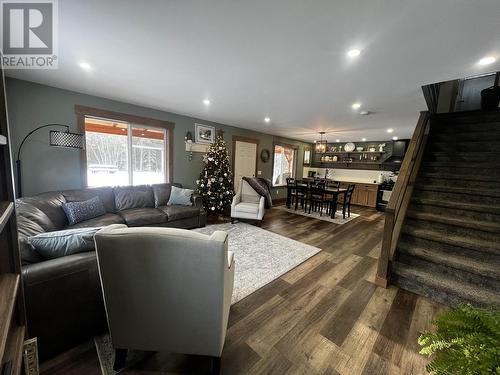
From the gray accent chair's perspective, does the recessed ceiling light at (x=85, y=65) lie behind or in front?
in front

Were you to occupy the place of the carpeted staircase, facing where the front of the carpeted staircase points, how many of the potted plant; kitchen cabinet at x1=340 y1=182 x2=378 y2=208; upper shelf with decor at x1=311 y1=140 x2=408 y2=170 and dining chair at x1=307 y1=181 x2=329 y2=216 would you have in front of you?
1

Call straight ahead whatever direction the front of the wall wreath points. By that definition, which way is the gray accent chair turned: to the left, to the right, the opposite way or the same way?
the opposite way

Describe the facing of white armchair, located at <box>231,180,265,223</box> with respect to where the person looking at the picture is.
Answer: facing the viewer

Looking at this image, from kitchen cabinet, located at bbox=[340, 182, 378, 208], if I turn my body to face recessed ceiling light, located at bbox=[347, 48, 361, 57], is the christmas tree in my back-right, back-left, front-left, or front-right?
front-right

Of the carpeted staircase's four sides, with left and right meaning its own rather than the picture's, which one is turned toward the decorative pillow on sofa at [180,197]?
right

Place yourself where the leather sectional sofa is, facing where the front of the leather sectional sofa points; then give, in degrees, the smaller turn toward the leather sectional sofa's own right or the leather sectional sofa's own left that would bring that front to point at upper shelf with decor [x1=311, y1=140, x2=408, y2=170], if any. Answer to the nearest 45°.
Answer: approximately 45° to the leather sectional sofa's own left

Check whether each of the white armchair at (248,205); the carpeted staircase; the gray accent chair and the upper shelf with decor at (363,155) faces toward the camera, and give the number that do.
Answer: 3

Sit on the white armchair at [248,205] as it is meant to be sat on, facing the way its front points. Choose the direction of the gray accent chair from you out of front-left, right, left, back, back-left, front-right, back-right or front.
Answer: front

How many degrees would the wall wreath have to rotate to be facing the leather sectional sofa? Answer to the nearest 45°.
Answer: approximately 45° to its right

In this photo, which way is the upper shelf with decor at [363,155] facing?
toward the camera

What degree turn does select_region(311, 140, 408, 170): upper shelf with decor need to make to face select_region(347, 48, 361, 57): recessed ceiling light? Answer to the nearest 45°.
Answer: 0° — it already faces it

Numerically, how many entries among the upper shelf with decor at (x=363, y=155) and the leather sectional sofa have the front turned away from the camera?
0

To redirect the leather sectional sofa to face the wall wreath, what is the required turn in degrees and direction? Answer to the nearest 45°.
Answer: approximately 90° to its left

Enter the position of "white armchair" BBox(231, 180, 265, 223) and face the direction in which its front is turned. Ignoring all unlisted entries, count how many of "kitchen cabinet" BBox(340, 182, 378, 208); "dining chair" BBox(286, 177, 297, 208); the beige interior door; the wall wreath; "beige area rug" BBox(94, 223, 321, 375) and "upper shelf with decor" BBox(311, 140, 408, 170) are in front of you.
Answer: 1

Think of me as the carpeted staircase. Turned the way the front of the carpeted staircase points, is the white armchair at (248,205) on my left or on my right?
on my right
